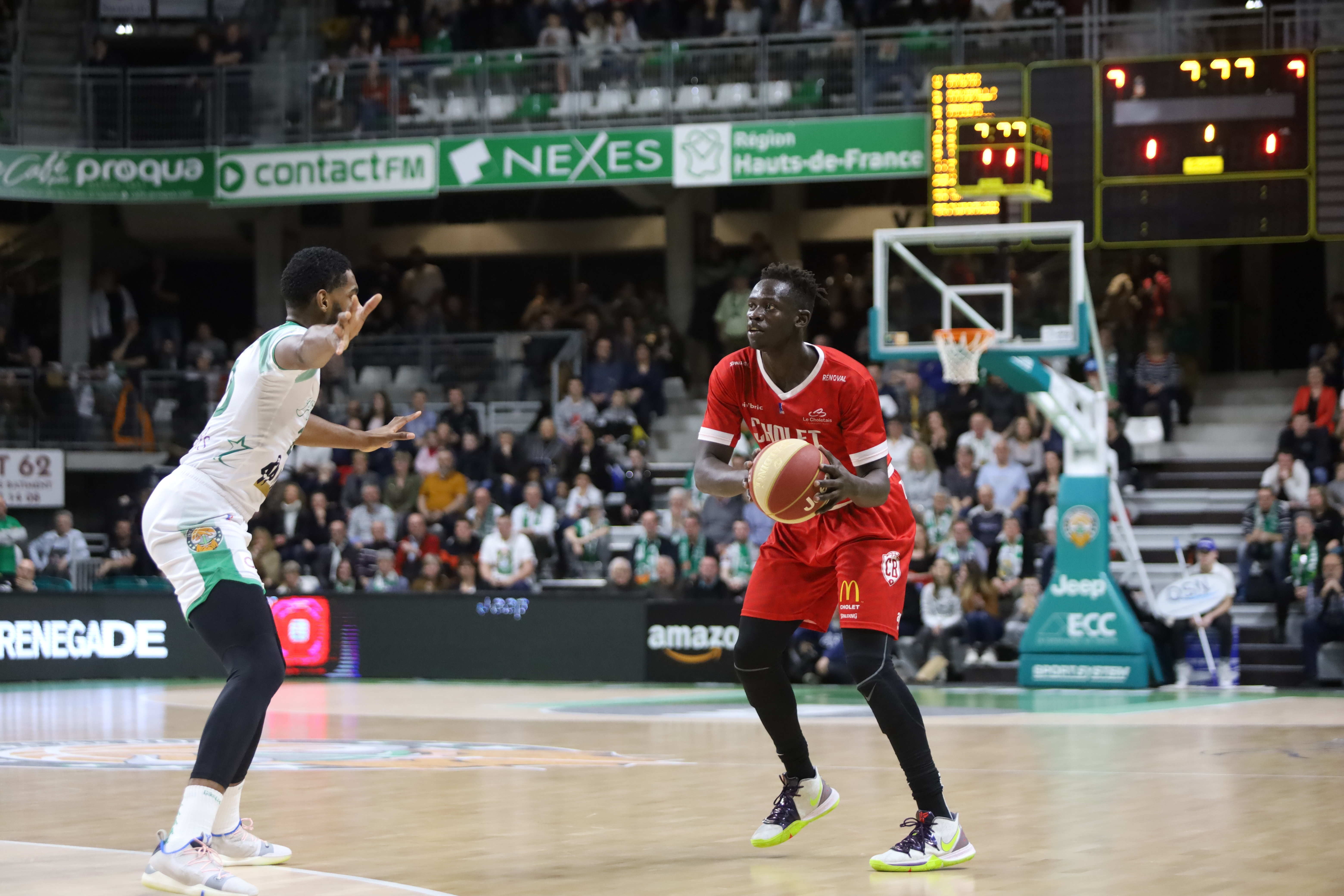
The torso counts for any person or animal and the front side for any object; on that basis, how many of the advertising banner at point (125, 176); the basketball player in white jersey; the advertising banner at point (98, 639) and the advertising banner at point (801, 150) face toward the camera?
3

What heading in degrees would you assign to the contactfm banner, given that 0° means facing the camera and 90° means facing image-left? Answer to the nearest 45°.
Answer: approximately 0°

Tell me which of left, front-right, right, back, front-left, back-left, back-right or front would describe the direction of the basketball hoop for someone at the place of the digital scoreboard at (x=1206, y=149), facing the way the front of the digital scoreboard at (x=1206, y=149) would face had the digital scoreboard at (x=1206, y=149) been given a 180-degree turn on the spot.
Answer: back-left

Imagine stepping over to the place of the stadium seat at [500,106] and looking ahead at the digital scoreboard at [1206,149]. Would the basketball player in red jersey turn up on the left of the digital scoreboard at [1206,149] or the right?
right

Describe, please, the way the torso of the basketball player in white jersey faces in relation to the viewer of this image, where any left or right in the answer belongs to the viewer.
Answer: facing to the right of the viewer

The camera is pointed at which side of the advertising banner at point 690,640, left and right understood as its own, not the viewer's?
front

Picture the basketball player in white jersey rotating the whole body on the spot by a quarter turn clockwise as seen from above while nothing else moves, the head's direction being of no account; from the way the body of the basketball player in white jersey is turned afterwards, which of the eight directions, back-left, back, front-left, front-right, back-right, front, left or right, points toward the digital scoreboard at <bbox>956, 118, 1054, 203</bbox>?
back-left

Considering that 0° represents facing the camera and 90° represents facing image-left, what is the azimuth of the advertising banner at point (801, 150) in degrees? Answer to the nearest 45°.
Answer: approximately 0°

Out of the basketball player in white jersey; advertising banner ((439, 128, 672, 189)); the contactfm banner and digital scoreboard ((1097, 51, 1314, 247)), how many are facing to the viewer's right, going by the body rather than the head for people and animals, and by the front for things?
1

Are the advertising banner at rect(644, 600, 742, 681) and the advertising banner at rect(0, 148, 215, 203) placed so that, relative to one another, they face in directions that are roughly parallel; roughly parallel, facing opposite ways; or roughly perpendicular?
roughly parallel

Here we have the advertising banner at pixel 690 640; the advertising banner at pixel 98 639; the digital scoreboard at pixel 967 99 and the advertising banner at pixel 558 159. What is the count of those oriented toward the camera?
4

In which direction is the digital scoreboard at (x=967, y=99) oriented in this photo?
toward the camera

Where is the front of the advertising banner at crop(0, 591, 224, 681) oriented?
toward the camera
